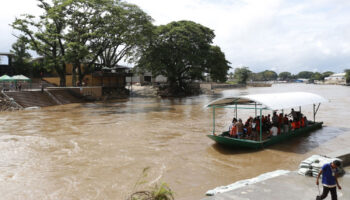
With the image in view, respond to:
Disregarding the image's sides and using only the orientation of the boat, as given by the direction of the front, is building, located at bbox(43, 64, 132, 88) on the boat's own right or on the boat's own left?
on the boat's own right

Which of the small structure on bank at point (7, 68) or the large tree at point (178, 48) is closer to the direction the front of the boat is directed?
the small structure on bank

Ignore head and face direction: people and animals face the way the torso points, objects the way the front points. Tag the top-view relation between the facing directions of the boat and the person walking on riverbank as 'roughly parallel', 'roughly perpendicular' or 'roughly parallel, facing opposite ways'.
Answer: roughly perpendicular

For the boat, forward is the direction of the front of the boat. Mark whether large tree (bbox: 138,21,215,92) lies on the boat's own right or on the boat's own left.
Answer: on the boat's own right
